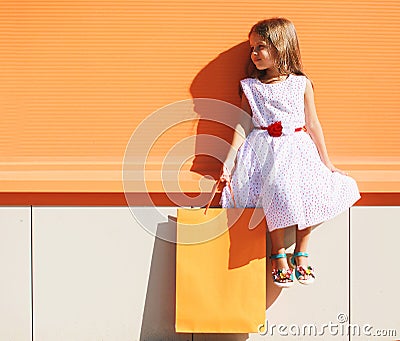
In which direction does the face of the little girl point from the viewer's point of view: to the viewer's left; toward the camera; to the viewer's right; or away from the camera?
to the viewer's left

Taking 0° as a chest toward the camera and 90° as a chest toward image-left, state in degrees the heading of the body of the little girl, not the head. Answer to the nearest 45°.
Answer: approximately 0°
